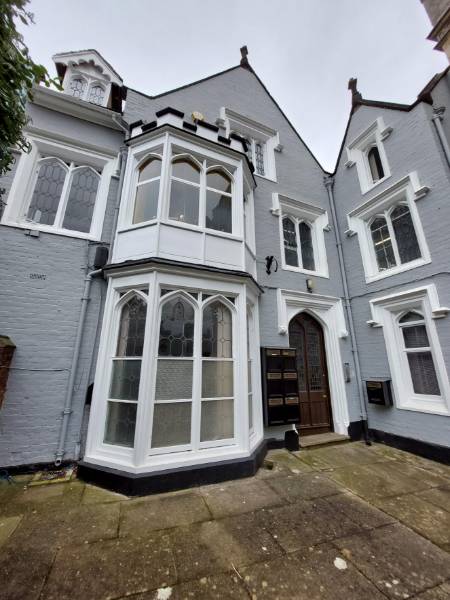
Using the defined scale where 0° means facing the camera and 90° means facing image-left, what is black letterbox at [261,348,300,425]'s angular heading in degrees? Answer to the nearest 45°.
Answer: approximately 0°

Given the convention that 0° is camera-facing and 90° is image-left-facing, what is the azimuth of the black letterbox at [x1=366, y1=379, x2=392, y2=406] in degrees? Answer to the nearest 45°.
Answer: approximately 45°

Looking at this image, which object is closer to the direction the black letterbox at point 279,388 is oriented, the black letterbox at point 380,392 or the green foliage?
the green foliage

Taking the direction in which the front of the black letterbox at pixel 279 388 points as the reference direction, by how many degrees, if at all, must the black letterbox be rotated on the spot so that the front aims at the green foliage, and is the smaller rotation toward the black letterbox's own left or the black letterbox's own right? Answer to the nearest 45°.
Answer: approximately 45° to the black letterbox's own right
